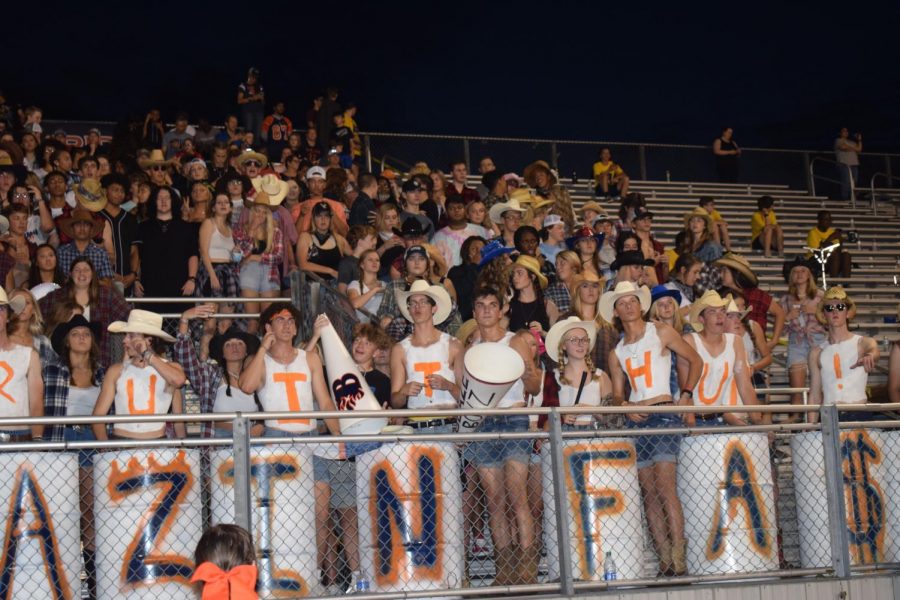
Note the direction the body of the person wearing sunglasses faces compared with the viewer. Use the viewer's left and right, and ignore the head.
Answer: facing the viewer

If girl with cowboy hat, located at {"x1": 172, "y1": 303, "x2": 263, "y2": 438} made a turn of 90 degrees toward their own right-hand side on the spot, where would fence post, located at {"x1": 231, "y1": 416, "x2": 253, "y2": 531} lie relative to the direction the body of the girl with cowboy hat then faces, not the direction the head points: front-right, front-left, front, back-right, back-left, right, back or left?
left

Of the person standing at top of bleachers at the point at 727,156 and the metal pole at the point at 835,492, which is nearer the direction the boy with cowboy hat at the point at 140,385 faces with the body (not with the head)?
the metal pole

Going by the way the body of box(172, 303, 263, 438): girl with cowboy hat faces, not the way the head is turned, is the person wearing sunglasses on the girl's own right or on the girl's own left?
on the girl's own left

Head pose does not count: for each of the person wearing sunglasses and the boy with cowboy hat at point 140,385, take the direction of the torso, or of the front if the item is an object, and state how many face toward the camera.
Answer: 2

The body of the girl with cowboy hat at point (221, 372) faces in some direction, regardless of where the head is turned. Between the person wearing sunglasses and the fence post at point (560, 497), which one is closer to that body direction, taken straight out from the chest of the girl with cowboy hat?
the fence post

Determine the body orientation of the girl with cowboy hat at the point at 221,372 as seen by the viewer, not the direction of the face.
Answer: toward the camera

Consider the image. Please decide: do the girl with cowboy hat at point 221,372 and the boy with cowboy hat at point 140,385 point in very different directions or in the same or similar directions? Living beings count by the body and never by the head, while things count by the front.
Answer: same or similar directions

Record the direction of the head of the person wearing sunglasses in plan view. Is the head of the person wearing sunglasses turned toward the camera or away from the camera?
toward the camera

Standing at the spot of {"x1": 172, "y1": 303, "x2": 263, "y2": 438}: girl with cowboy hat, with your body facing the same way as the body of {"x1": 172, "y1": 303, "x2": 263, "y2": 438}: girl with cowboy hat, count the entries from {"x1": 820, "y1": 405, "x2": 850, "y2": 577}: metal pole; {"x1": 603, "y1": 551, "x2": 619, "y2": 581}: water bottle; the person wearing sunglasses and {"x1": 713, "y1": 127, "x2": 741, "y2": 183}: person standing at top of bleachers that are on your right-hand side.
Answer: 0

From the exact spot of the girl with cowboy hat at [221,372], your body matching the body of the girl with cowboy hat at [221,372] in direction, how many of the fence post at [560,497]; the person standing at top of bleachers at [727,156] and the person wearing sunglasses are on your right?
0

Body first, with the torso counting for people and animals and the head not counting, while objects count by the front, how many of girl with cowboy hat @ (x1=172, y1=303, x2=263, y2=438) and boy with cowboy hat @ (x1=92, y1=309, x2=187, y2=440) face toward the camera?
2

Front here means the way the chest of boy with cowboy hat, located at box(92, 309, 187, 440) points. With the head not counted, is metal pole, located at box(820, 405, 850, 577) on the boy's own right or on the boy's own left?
on the boy's own left

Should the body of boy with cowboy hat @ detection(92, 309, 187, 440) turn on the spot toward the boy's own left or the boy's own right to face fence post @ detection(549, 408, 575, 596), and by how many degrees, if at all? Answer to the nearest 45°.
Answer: approximately 45° to the boy's own left

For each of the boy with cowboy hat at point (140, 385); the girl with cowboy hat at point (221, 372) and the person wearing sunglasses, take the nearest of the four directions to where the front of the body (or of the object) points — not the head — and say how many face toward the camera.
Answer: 3

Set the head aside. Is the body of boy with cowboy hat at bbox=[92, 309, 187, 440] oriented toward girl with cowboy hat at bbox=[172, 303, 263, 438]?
no
